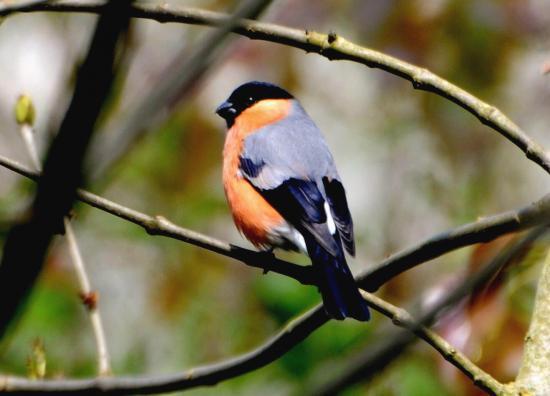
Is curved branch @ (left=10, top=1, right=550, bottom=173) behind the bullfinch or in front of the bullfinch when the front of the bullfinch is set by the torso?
behind

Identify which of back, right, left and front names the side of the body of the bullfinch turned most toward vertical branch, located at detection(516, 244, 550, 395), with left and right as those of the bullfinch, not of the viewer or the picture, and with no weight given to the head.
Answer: back

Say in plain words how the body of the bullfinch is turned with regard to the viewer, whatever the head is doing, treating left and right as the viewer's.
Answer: facing away from the viewer and to the left of the viewer
